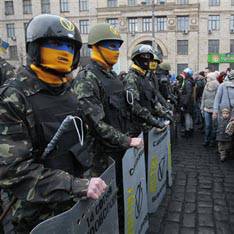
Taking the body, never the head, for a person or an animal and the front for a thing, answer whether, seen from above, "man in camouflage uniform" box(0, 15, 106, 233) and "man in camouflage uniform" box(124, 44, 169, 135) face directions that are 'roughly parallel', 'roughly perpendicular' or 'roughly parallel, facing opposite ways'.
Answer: roughly parallel

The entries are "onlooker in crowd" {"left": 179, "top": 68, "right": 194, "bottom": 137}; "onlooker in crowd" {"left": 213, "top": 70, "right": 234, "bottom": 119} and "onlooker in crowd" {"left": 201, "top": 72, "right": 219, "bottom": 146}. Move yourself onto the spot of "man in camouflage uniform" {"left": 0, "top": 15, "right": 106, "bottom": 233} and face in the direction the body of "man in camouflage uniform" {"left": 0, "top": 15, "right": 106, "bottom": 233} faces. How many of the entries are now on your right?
0

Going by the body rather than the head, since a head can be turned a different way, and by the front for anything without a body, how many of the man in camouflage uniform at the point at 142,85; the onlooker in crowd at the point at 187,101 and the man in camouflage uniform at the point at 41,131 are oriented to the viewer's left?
1

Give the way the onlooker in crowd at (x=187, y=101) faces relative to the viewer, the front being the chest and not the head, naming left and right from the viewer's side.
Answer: facing to the left of the viewer

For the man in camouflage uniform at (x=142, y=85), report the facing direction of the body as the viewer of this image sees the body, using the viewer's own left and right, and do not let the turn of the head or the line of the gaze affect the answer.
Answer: facing the viewer and to the right of the viewer

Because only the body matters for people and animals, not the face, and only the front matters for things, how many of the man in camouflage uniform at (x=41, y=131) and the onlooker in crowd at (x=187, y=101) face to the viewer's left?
1

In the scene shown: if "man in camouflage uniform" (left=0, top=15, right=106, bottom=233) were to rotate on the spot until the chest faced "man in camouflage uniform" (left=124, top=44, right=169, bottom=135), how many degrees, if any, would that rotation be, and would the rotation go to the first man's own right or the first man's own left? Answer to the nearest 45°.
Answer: approximately 90° to the first man's own left

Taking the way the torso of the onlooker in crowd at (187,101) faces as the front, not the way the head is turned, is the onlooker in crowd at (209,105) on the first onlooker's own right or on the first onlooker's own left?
on the first onlooker's own left

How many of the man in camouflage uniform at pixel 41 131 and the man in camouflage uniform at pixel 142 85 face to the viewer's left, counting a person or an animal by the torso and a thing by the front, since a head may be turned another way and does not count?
0

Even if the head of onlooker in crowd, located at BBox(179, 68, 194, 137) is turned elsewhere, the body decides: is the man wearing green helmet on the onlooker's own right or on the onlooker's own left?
on the onlooker's own left
